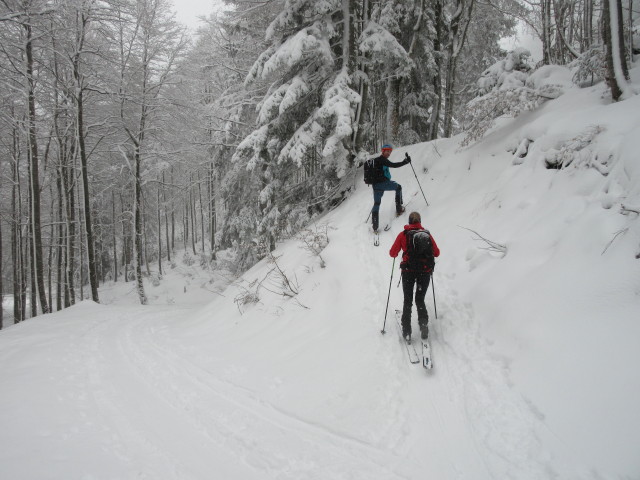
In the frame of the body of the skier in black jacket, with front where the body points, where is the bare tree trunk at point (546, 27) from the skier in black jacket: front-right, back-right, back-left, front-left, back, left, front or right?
front-left

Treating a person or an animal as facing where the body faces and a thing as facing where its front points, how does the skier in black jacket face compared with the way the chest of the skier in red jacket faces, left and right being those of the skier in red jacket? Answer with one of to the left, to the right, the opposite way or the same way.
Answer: to the right

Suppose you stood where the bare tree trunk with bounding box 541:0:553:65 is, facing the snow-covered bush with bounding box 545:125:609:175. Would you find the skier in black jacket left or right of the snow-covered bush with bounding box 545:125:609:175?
right

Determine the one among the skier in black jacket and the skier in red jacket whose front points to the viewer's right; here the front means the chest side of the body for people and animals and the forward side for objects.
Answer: the skier in black jacket

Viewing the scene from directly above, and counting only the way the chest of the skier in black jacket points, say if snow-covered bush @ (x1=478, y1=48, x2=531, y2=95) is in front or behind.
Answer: in front

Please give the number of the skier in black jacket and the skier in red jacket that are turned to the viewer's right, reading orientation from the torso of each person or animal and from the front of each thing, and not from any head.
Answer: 1

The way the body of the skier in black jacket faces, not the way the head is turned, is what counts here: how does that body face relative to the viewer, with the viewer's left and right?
facing to the right of the viewer

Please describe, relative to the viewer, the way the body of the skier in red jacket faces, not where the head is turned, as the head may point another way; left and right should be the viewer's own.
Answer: facing away from the viewer
